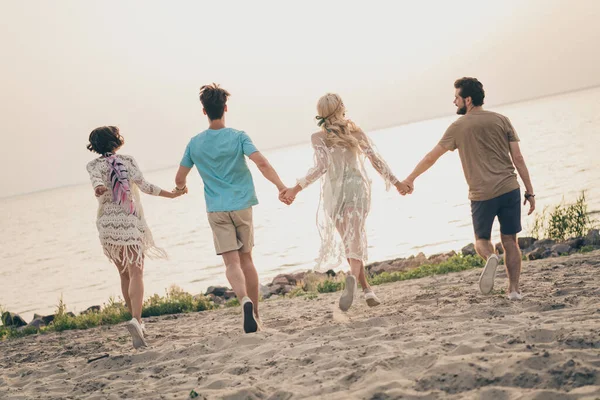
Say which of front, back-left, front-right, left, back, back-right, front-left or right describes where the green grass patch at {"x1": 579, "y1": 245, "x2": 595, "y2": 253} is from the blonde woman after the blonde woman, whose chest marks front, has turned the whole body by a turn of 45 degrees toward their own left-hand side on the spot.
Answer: right

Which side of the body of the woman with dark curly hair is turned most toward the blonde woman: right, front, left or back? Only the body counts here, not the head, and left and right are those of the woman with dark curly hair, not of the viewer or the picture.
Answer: right

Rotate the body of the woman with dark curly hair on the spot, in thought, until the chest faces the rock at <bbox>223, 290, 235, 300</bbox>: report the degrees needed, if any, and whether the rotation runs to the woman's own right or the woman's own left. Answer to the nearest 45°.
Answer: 0° — they already face it

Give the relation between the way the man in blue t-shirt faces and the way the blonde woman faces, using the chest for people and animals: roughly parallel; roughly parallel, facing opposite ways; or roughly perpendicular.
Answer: roughly parallel

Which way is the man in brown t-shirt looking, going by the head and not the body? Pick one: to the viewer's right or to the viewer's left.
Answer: to the viewer's left

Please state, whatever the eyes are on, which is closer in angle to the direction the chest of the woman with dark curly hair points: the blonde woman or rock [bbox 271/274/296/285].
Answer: the rock

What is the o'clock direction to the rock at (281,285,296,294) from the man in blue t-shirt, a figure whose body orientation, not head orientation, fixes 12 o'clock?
The rock is roughly at 12 o'clock from the man in blue t-shirt.

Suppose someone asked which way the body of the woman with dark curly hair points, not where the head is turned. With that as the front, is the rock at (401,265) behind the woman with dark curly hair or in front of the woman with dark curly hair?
in front

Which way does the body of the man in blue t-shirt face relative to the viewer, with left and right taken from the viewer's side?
facing away from the viewer

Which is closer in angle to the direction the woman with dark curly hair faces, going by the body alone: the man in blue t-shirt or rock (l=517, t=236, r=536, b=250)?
the rock

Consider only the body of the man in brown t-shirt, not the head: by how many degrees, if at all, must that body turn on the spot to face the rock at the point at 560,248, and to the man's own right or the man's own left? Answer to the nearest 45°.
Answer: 0° — they already face it

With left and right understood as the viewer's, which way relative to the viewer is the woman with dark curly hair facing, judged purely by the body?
facing away from the viewer

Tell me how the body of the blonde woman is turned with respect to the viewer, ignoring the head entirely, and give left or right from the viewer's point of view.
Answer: facing away from the viewer

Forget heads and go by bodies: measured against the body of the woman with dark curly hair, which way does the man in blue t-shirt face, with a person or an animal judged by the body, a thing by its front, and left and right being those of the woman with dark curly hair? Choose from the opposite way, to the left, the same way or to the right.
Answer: the same way

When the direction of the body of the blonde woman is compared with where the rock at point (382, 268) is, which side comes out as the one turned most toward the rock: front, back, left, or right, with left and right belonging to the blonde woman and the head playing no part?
front

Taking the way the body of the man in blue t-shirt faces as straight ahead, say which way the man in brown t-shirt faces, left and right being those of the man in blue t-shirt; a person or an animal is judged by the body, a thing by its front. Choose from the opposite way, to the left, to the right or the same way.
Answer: the same way

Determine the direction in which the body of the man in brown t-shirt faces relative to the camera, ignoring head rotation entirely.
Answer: away from the camera

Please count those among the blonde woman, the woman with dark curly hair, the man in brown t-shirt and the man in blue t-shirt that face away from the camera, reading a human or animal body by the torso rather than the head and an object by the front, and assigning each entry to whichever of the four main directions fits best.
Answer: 4

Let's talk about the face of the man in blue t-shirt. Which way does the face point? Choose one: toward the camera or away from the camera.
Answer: away from the camera
